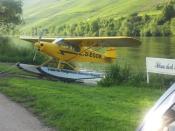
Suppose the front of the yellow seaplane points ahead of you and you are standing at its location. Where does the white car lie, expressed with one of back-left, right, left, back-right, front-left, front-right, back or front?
front-left

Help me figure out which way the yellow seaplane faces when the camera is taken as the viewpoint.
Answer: facing the viewer and to the left of the viewer

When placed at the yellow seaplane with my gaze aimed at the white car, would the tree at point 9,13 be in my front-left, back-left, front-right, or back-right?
back-right

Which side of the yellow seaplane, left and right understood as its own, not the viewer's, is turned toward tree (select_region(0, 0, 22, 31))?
right
